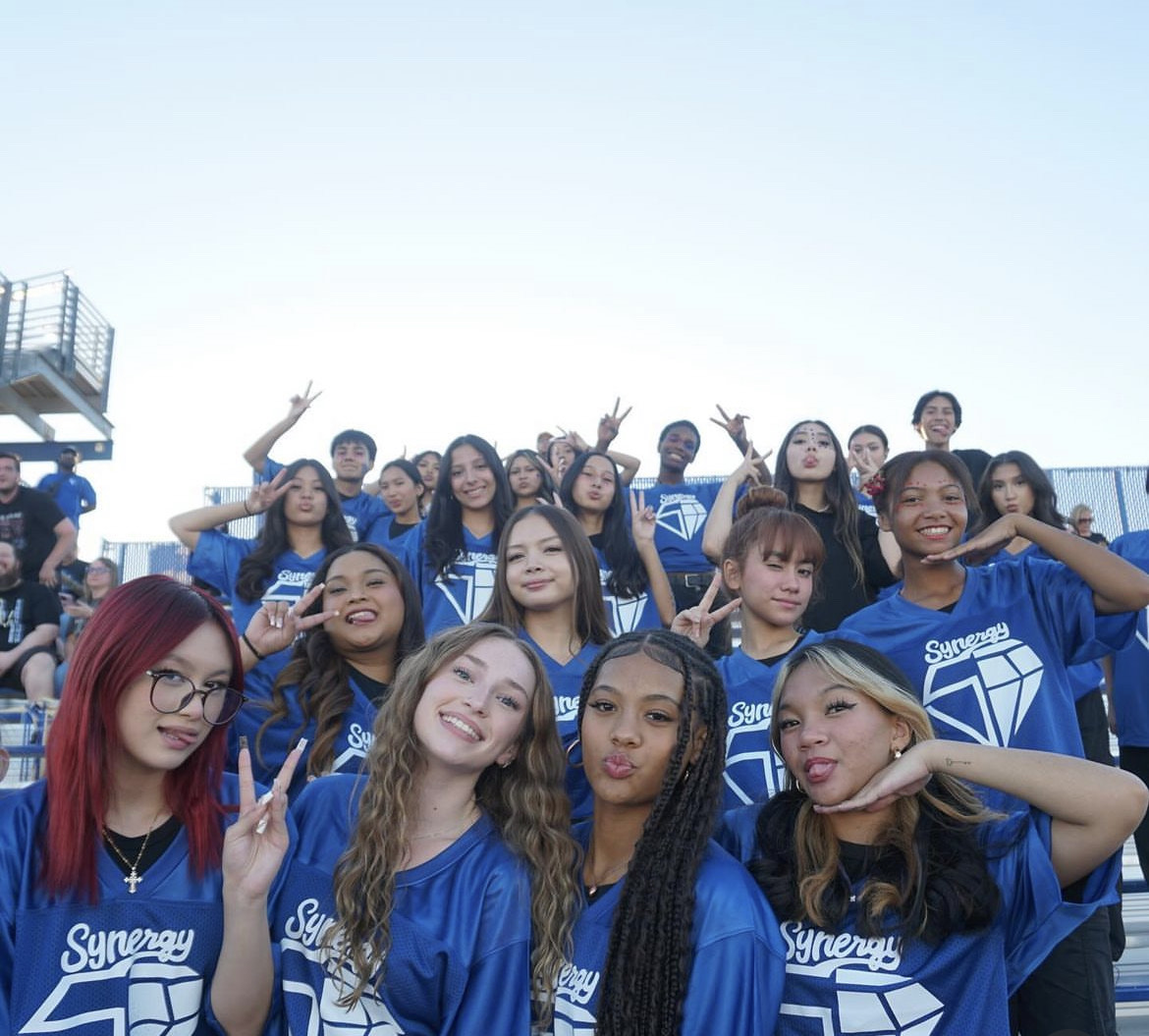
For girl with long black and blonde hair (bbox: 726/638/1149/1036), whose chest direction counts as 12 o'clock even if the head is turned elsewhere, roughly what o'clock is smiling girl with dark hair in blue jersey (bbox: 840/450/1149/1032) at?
smiling girl with dark hair in blue jersey (bbox: 840/450/1149/1032) is roughly at 5 o'clock from girl with long black and blonde hair (bbox: 726/638/1149/1036).

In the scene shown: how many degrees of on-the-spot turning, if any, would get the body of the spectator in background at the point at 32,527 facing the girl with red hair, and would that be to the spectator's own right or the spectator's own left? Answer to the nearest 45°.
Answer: approximately 45° to the spectator's own left

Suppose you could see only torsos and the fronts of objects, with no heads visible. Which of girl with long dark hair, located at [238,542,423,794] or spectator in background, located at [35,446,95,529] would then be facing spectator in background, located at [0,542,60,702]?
spectator in background, located at [35,446,95,529]

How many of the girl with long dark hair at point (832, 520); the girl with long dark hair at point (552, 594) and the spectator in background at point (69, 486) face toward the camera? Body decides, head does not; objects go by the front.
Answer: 3

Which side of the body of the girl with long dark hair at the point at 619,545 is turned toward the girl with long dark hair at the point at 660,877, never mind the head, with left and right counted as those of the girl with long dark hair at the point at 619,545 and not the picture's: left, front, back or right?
front

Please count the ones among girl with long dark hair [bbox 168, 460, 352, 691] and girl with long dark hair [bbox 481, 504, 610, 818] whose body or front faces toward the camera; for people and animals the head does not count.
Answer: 2

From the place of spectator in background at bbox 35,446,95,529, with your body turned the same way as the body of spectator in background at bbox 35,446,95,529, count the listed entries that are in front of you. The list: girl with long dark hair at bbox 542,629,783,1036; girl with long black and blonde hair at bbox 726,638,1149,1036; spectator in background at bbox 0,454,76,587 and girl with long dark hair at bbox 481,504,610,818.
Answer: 4

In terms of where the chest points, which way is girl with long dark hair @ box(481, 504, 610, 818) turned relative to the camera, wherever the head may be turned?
toward the camera

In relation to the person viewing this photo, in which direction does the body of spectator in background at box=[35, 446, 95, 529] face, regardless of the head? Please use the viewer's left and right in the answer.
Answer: facing the viewer

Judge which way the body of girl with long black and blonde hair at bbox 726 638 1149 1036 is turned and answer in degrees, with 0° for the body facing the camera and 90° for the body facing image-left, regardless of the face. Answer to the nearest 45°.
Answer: approximately 45°

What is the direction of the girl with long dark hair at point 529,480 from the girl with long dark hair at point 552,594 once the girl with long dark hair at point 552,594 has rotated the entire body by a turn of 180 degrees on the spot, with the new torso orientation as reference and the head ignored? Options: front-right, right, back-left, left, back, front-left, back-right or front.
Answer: front
